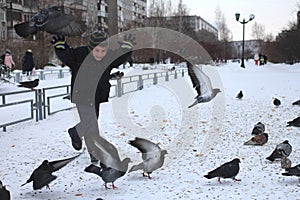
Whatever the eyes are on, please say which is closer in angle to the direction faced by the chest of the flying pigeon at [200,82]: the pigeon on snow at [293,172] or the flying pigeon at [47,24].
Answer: the pigeon on snow

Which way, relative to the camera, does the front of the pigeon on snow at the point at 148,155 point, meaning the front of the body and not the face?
to the viewer's right

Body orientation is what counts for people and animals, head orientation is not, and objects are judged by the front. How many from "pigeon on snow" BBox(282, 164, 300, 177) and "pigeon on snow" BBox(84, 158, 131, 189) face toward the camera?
0

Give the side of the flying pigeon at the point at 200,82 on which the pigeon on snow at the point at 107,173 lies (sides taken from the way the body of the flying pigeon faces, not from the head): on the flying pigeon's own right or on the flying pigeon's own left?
on the flying pigeon's own right

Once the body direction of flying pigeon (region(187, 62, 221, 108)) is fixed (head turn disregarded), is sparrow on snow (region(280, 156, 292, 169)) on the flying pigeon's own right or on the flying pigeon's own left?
on the flying pigeon's own right

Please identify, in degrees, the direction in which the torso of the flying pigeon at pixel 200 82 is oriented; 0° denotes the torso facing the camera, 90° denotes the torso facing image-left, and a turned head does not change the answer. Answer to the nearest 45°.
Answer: approximately 270°

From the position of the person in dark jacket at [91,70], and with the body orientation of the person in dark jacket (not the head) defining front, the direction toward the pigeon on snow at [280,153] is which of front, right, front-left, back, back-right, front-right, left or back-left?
left
